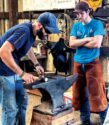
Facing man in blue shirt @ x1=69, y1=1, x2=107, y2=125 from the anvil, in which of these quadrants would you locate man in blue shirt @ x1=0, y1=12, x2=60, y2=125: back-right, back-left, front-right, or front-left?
back-left

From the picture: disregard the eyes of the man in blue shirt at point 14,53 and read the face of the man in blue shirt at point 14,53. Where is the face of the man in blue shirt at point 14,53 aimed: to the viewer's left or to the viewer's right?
to the viewer's right

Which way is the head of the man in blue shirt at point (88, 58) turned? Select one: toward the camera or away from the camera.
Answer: toward the camera

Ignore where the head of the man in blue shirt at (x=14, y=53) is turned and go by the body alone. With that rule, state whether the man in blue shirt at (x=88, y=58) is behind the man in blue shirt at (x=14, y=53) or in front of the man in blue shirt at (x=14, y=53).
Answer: in front

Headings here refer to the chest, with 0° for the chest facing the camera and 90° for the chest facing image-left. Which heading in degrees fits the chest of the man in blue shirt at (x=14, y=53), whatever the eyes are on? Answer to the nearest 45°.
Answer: approximately 270°
